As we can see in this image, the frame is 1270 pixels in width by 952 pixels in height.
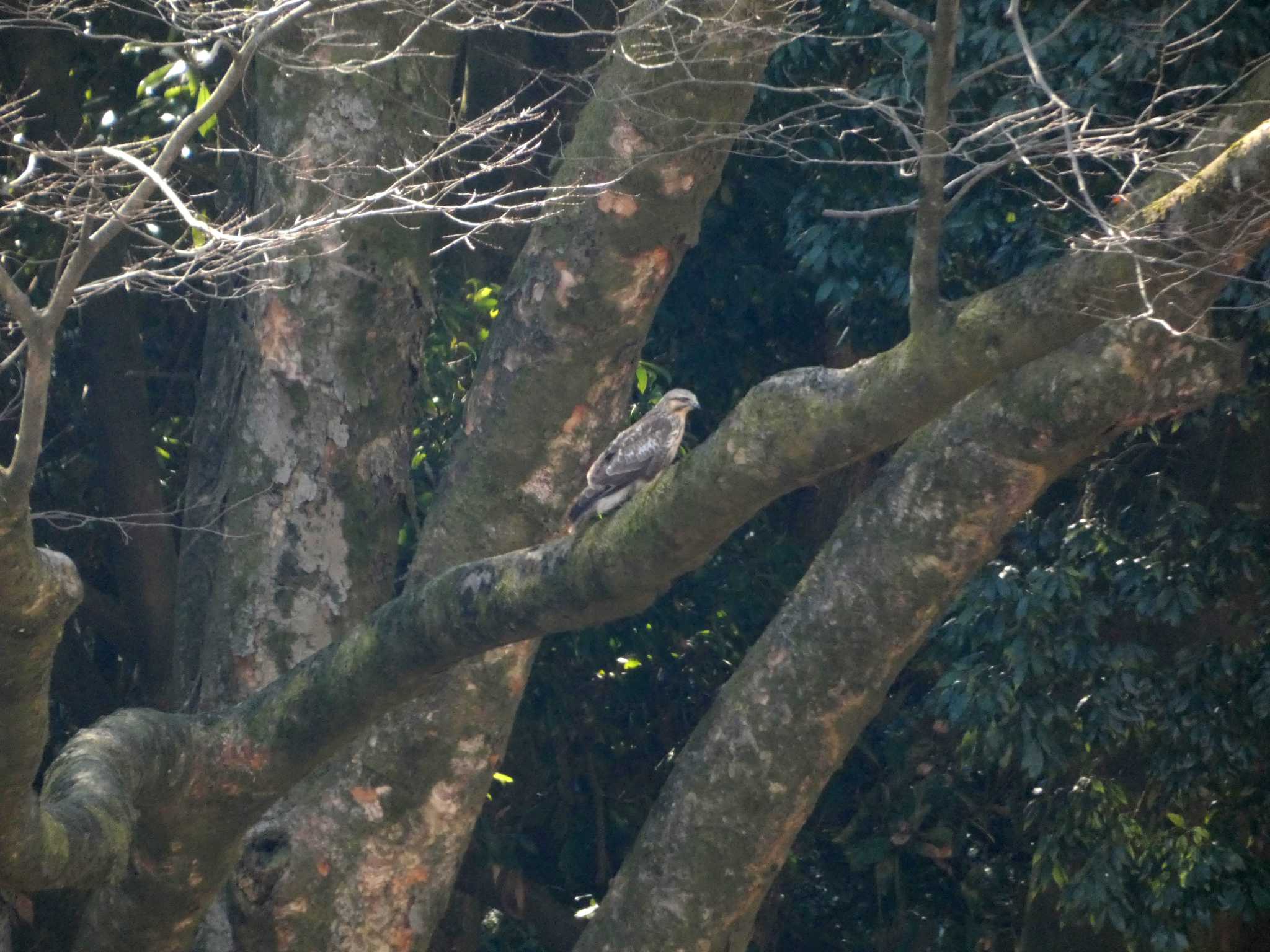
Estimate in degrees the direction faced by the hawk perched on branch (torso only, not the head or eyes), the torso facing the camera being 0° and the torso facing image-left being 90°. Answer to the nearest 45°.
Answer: approximately 270°
